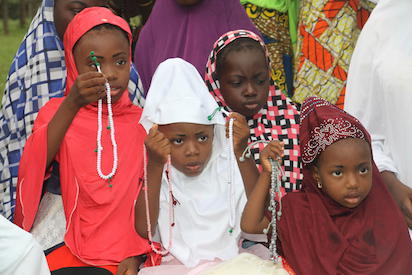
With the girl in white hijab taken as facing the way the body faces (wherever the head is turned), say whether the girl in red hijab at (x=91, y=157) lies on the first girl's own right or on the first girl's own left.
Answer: on the first girl's own right

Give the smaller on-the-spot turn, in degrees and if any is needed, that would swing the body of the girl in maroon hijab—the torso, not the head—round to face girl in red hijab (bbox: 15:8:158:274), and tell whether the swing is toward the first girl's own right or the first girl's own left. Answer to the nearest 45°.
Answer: approximately 90° to the first girl's own right

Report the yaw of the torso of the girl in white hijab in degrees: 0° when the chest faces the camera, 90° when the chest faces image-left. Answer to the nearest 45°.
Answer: approximately 0°

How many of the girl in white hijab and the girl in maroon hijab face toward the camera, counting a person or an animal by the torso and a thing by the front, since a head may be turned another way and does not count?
2

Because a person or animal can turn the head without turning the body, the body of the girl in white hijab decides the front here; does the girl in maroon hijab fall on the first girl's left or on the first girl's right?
on the first girl's left
